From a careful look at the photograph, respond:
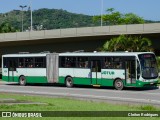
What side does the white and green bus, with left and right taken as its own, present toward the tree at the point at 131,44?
left

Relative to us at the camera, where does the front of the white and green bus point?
facing the viewer and to the right of the viewer
